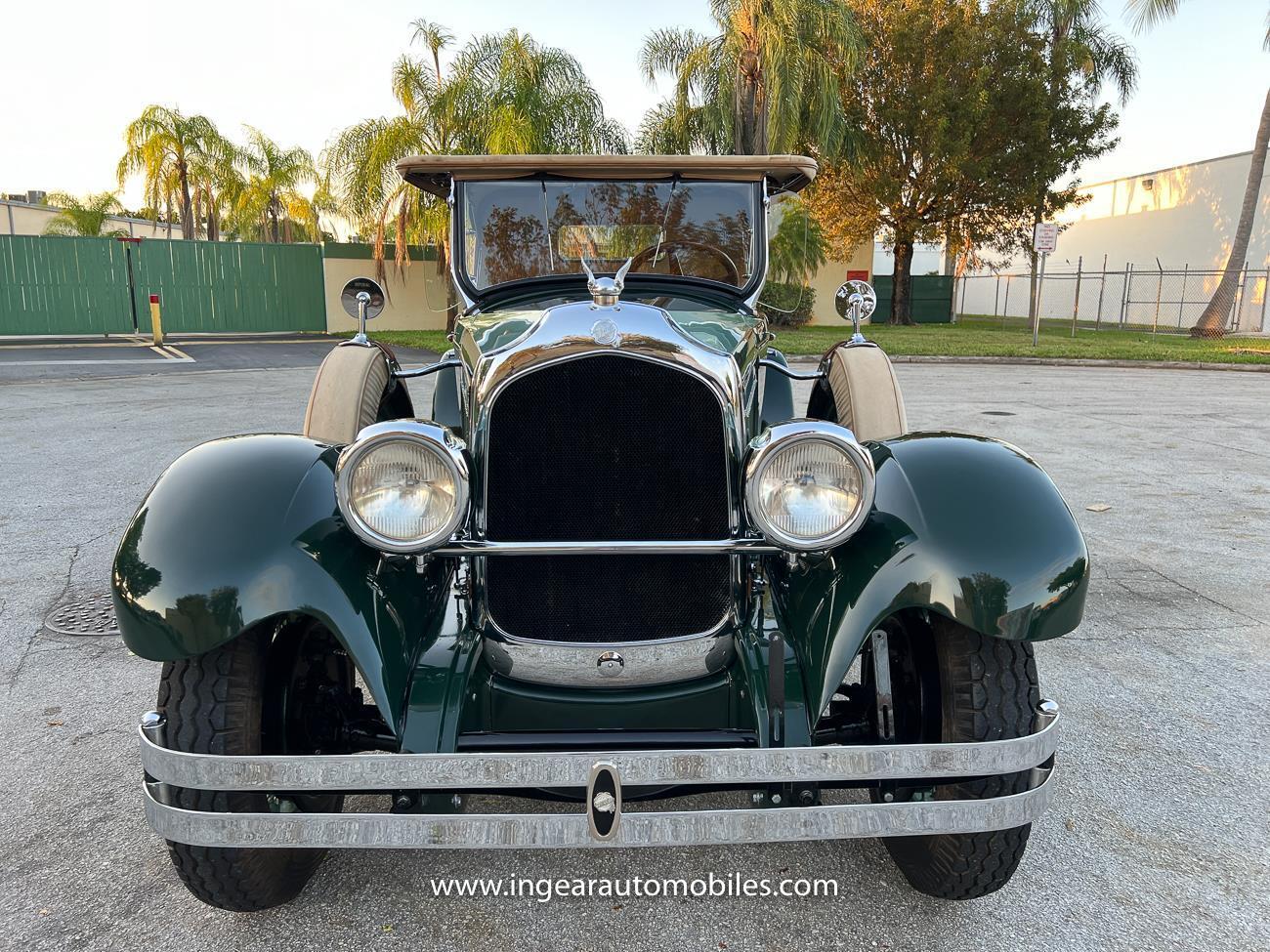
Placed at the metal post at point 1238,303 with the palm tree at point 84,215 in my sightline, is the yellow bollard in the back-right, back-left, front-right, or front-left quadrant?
front-left

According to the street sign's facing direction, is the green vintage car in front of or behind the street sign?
in front

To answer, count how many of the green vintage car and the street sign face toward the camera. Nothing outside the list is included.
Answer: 2

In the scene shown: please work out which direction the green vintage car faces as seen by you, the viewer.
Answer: facing the viewer

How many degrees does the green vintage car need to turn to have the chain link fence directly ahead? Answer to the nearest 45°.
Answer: approximately 135° to its left

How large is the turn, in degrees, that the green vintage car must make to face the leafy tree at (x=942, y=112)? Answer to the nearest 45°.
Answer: approximately 180°

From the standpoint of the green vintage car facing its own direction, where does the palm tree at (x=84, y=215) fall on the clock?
The palm tree is roughly at 5 o'clock from the green vintage car.

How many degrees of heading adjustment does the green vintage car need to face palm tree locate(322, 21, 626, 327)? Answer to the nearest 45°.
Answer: approximately 180°

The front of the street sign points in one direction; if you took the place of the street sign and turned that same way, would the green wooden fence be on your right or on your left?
on your right

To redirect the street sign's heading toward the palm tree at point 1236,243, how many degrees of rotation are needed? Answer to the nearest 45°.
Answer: approximately 135° to its left

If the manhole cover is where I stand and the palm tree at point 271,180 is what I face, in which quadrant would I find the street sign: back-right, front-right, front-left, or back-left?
front-right

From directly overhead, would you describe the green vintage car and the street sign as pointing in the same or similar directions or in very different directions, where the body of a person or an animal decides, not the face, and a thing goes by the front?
same or similar directions

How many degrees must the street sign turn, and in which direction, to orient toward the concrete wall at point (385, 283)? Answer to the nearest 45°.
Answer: approximately 90° to its right

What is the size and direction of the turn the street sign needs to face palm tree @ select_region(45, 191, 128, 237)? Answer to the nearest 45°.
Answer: approximately 90° to its right
